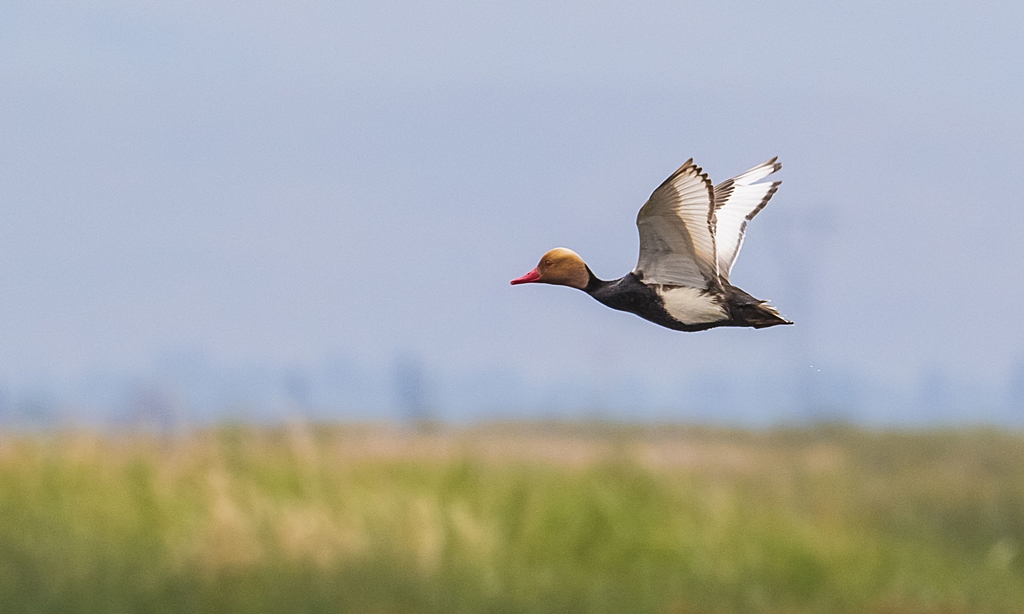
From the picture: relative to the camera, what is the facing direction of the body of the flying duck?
to the viewer's left
